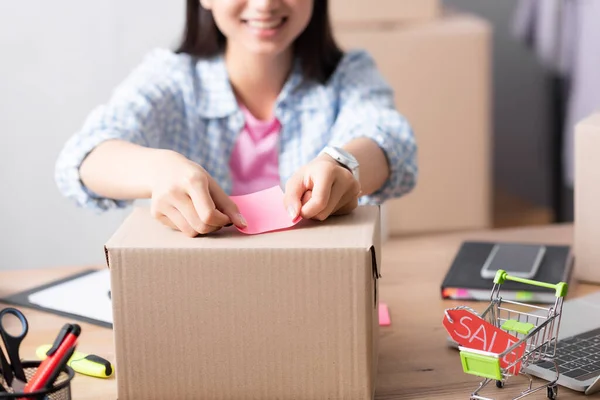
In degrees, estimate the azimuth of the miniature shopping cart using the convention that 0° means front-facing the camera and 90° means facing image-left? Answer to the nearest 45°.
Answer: approximately 45°

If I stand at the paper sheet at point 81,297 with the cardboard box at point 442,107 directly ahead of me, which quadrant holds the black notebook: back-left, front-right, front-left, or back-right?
front-right

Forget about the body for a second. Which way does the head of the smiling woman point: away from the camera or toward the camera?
toward the camera

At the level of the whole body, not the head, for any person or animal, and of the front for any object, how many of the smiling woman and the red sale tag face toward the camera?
2

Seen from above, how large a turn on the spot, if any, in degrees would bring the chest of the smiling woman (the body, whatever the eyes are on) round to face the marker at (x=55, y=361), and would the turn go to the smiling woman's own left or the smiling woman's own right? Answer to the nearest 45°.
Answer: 0° — they already face it

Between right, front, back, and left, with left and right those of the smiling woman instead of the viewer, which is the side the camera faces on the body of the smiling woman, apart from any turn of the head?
front

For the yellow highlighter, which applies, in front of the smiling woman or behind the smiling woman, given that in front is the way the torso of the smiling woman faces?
in front

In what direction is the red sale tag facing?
toward the camera

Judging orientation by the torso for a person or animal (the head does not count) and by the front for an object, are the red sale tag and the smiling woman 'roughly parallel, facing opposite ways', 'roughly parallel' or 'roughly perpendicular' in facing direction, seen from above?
roughly parallel

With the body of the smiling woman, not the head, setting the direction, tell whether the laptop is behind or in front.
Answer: in front

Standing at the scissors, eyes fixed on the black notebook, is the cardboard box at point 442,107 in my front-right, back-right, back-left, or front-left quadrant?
front-left

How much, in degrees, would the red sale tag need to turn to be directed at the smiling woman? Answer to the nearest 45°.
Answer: approximately 135° to its right
